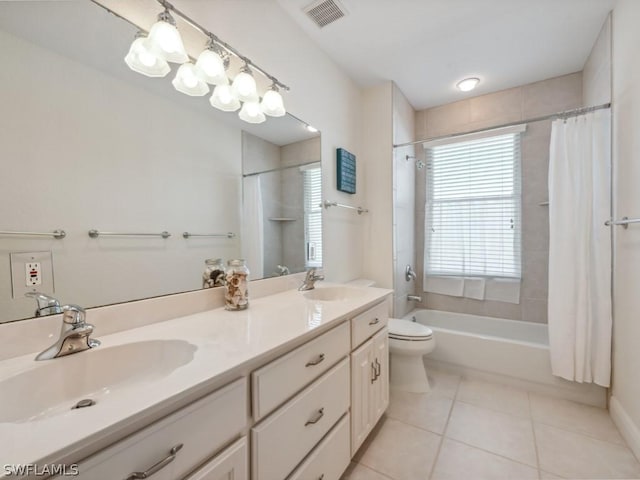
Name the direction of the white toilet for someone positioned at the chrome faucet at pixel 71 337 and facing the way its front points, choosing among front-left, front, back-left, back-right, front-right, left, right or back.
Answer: front-left

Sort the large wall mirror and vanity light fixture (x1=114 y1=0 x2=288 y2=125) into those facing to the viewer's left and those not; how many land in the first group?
0

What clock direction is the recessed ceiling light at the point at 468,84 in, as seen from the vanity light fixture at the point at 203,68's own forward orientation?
The recessed ceiling light is roughly at 10 o'clock from the vanity light fixture.

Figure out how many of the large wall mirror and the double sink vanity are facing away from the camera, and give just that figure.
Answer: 0

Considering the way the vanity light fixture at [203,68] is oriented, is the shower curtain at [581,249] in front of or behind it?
in front

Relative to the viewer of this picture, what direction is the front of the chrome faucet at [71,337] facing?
facing the viewer and to the right of the viewer

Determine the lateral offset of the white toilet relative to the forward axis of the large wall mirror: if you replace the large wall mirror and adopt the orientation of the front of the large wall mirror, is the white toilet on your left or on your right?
on your left
